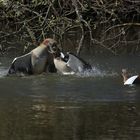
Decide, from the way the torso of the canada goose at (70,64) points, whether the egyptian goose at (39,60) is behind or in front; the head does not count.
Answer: in front

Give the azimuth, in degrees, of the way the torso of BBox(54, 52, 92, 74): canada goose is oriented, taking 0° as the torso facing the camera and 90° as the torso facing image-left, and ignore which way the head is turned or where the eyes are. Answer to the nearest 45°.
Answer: approximately 90°
